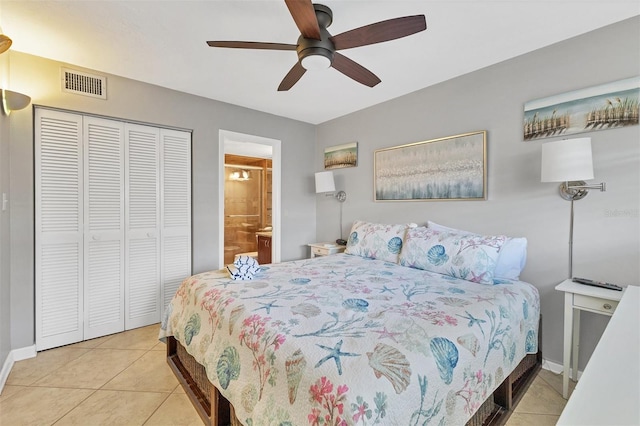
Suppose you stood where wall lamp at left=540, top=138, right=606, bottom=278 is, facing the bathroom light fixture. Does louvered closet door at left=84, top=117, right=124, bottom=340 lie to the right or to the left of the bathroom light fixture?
left

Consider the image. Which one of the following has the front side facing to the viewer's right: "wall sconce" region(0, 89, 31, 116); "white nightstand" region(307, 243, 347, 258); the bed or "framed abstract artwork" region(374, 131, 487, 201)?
the wall sconce

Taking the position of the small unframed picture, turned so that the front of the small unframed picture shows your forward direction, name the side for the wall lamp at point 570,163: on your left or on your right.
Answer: on your left

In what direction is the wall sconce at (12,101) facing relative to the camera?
to the viewer's right

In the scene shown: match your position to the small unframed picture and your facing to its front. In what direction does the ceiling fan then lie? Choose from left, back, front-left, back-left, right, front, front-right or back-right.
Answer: front-left

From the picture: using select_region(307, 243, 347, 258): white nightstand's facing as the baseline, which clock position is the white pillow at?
The white pillow is roughly at 9 o'clock from the white nightstand.

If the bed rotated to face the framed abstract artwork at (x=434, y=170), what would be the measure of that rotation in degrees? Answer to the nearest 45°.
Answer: approximately 180°

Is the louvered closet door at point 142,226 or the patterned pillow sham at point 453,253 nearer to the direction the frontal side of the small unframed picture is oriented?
the louvered closet door

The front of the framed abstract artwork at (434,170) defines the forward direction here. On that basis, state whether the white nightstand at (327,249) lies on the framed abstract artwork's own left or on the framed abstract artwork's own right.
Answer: on the framed abstract artwork's own right

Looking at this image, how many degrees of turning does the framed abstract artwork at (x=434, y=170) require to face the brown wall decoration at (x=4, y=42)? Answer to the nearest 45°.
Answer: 0° — it already faces it

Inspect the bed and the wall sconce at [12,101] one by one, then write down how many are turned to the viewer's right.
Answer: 1

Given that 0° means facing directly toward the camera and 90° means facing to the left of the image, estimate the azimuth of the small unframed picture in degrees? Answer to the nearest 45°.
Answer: approximately 45°

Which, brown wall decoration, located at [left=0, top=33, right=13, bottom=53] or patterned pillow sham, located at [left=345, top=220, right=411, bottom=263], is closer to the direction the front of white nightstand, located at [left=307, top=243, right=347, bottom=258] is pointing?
the brown wall decoration
